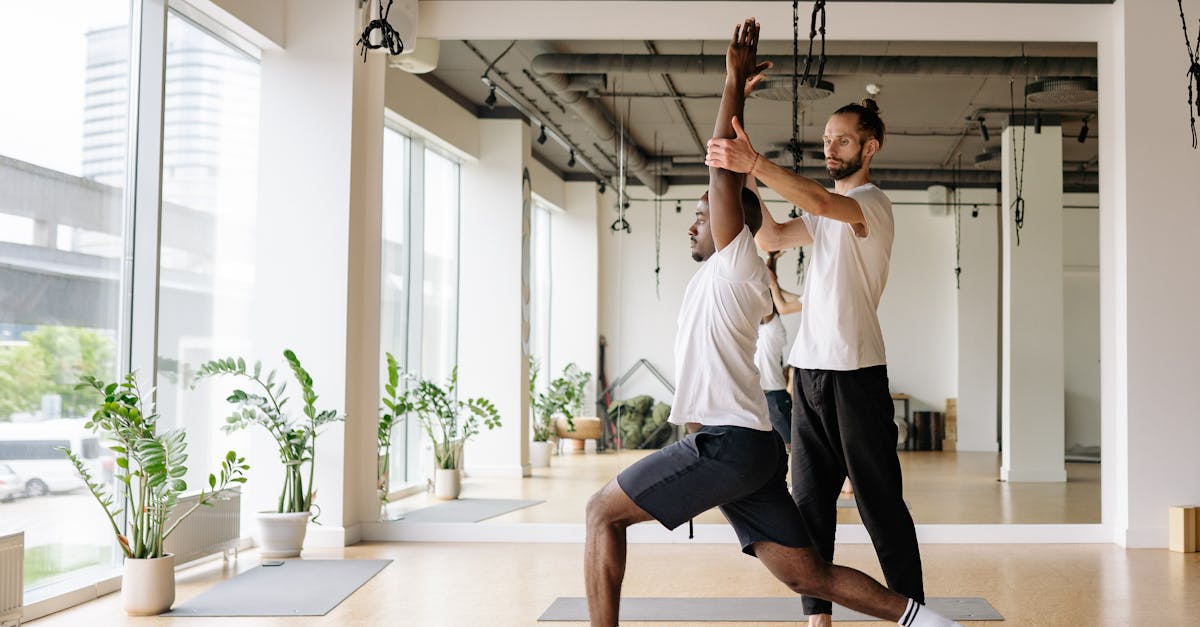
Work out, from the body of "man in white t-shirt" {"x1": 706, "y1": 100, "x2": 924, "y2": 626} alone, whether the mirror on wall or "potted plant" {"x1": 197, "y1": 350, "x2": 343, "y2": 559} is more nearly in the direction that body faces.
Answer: the potted plant

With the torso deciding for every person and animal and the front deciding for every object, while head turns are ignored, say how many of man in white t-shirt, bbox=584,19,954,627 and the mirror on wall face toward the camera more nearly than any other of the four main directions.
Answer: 1

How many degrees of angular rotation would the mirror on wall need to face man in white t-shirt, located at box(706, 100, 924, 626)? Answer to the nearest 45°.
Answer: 0° — it already faces them

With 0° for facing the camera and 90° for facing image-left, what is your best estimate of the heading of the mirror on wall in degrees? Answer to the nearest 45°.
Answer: approximately 0°

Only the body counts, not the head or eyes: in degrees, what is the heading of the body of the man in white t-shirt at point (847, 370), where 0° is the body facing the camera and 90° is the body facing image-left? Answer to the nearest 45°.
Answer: approximately 45°

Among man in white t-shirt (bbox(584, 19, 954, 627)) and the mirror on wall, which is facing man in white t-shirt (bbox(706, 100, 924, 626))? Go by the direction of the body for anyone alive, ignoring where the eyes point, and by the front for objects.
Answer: the mirror on wall

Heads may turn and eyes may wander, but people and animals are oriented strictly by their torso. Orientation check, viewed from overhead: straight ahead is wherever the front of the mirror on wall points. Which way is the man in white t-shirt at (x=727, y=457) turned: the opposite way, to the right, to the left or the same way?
to the right

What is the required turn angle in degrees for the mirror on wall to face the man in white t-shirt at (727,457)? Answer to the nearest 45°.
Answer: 0° — it already faces them

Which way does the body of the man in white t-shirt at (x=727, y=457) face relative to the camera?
to the viewer's left
